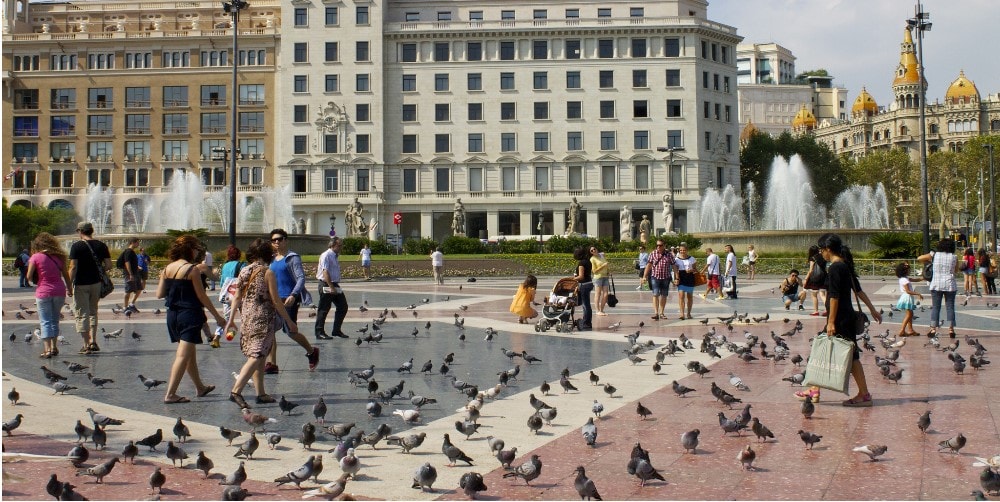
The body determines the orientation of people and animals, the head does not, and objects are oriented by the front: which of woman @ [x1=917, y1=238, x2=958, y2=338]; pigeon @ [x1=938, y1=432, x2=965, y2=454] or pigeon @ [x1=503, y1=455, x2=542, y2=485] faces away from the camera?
the woman

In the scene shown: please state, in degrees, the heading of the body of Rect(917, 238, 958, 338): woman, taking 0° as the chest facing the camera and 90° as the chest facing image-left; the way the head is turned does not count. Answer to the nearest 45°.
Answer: approximately 180°

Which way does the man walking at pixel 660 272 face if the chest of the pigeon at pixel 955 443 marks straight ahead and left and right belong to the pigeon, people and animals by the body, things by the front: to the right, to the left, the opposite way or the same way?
to the right

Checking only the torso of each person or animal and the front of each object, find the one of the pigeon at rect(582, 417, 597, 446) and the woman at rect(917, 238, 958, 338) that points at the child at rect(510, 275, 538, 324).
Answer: the pigeon

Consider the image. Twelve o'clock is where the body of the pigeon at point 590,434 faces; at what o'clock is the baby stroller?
The baby stroller is roughly at 12 o'clock from the pigeon.
